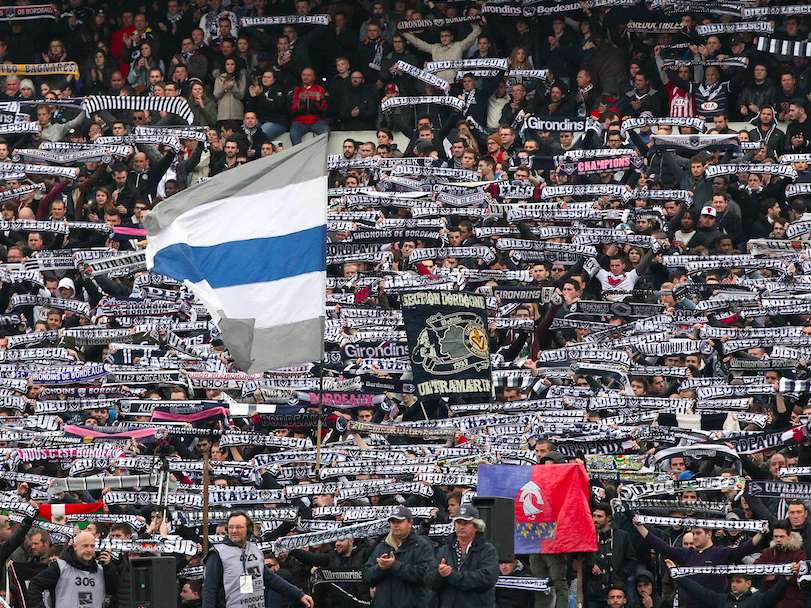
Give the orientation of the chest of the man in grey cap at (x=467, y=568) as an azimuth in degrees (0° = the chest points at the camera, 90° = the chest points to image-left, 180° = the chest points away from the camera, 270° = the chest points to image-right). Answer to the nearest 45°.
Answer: approximately 45°

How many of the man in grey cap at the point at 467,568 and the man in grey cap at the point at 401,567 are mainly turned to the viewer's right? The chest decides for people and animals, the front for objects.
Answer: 0

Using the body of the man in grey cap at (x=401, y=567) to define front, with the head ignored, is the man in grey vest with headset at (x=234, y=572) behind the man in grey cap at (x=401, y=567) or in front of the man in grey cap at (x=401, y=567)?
in front

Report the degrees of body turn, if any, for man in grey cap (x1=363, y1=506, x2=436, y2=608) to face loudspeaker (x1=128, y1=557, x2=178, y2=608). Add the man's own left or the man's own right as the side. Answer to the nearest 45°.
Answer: approximately 45° to the man's own right

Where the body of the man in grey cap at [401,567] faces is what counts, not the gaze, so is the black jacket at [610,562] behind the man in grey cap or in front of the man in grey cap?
behind

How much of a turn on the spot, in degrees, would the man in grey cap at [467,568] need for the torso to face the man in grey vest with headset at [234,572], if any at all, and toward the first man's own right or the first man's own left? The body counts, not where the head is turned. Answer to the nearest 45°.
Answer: approximately 45° to the first man's own right
